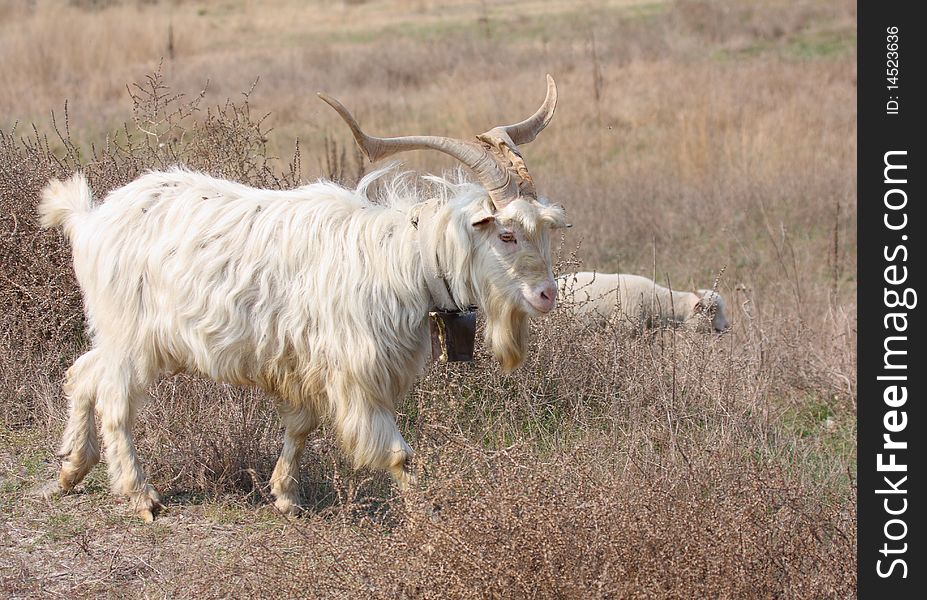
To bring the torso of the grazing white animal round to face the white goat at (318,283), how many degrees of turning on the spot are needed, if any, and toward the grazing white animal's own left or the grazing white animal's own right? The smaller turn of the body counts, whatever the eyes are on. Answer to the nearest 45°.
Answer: approximately 90° to the grazing white animal's own right

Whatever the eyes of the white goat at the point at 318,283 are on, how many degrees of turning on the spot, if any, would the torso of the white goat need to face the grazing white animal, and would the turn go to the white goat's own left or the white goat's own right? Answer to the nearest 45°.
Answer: approximately 45° to the white goat's own left

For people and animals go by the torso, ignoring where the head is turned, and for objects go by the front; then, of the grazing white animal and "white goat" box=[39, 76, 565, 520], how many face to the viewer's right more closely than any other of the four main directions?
2

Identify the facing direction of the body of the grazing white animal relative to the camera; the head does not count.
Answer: to the viewer's right

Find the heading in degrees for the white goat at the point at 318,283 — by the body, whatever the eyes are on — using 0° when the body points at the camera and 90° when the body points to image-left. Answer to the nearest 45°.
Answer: approximately 270°
